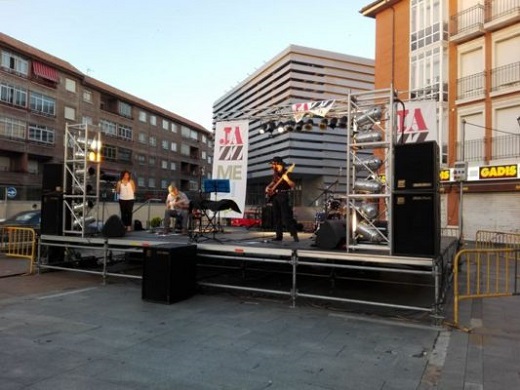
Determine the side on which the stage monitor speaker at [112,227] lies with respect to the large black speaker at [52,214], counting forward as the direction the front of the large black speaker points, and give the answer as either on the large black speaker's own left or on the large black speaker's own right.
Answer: on the large black speaker's own left

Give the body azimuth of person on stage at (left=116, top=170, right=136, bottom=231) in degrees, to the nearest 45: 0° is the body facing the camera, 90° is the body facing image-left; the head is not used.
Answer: approximately 0°

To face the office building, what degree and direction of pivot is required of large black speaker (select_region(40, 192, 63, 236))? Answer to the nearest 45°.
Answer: approximately 180°

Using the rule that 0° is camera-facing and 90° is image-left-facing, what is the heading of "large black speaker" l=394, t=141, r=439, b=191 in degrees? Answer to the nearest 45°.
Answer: approximately 0°

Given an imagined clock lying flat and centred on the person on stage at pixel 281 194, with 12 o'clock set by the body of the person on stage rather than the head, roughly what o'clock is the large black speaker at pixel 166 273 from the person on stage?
The large black speaker is roughly at 12 o'clock from the person on stage.

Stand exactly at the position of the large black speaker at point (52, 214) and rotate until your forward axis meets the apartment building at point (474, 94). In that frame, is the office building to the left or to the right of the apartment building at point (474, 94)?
left

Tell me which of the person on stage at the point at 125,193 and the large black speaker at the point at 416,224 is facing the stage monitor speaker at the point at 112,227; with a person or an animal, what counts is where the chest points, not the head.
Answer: the person on stage

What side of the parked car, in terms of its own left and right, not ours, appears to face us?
left

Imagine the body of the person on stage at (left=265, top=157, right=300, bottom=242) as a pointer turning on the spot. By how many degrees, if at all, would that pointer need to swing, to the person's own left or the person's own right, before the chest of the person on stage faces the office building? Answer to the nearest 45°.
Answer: approximately 135° to the person's own right

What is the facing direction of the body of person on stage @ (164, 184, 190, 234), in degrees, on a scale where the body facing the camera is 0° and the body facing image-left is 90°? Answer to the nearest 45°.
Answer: approximately 45°

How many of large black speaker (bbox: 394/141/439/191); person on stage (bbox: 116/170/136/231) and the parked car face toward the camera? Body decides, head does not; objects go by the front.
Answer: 2
